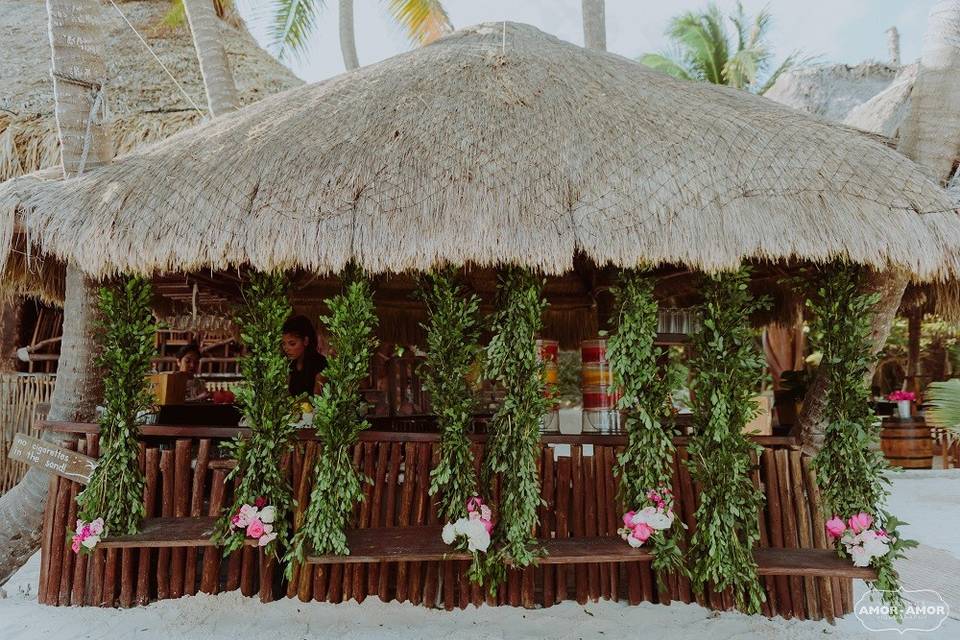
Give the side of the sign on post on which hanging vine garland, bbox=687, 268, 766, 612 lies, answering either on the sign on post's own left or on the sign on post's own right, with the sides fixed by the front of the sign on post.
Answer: on the sign on post's own left

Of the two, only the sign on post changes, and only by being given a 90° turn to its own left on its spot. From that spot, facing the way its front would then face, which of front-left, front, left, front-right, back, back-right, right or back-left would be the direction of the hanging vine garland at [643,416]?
front-right

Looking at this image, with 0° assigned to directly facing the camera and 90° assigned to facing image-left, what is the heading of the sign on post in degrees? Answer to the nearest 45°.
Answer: approximately 0°

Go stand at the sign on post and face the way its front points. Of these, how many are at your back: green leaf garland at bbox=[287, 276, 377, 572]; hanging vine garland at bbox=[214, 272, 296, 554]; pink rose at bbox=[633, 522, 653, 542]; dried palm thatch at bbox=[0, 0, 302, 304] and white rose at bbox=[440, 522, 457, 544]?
1

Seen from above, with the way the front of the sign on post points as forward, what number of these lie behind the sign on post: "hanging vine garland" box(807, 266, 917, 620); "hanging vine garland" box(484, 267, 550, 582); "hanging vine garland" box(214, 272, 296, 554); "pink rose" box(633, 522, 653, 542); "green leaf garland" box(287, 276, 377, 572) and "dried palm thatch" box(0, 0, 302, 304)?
1

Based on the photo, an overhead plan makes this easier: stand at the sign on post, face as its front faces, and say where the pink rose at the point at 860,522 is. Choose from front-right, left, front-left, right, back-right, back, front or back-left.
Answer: front-left

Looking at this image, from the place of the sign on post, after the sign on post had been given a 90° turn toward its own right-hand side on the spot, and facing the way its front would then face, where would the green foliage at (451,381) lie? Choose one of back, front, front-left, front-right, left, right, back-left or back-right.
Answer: back-left

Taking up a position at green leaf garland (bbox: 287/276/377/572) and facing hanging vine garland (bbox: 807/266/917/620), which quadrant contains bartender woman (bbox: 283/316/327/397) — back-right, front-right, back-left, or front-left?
back-left

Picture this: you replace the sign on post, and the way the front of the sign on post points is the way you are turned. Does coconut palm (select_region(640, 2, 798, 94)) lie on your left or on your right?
on your left

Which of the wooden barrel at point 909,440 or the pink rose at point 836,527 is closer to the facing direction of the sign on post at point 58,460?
the pink rose

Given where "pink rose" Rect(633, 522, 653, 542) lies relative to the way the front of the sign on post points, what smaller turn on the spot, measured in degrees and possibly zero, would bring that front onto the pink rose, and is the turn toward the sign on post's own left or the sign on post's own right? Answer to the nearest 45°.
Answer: approximately 45° to the sign on post's own left

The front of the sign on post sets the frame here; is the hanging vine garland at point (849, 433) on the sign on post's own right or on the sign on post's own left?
on the sign on post's own left

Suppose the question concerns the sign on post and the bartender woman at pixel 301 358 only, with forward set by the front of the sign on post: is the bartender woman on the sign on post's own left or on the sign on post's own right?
on the sign on post's own left

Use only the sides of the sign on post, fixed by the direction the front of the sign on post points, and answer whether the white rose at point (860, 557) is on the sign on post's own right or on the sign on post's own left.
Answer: on the sign on post's own left

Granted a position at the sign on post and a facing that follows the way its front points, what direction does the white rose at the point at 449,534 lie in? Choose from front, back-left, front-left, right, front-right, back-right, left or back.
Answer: front-left

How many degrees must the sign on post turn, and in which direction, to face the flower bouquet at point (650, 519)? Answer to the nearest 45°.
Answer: approximately 45° to its left

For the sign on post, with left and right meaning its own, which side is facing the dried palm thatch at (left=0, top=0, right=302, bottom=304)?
back

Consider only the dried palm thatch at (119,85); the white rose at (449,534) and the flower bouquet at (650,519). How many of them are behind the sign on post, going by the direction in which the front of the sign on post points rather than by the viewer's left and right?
1

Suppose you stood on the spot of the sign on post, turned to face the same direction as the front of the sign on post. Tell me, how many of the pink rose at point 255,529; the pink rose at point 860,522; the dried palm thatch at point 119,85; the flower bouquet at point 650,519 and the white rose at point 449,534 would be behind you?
1
